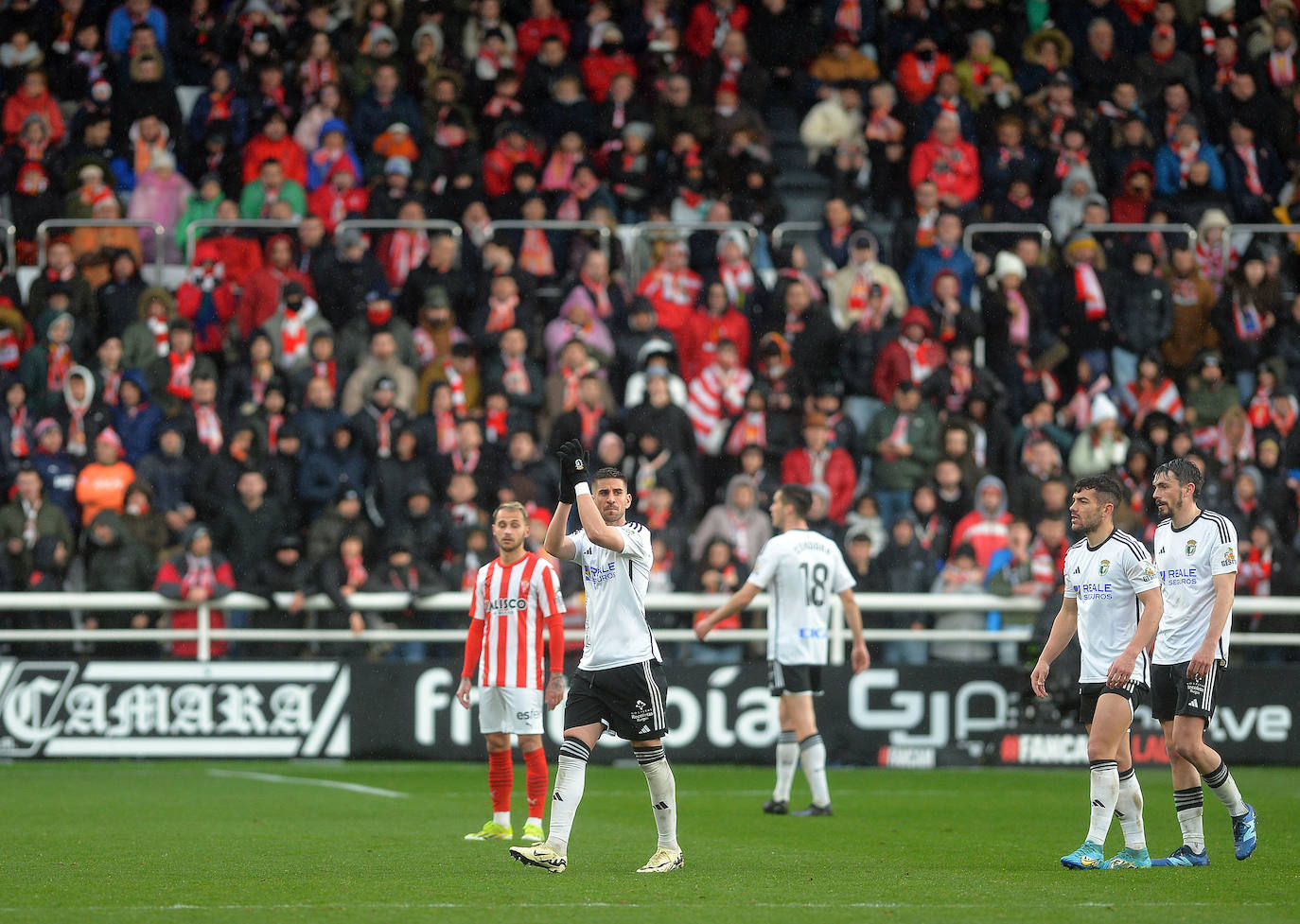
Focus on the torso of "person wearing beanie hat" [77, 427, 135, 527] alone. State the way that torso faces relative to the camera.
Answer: toward the camera

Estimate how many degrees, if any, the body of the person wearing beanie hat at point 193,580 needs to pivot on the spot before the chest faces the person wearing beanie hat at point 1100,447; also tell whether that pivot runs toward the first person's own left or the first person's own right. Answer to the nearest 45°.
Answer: approximately 90° to the first person's own left

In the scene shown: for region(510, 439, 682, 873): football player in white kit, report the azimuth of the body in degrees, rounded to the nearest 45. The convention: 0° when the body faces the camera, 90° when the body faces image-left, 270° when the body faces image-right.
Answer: approximately 45°

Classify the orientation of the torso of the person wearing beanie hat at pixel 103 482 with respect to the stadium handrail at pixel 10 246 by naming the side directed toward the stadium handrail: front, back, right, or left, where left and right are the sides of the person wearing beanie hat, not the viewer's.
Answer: back

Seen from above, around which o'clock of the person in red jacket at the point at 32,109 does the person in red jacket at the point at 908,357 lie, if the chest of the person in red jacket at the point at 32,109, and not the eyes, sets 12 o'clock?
the person in red jacket at the point at 908,357 is roughly at 10 o'clock from the person in red jacket at the point at 32,109.

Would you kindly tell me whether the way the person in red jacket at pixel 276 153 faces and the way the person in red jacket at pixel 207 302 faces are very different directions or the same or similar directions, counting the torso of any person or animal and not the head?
same or similar directions

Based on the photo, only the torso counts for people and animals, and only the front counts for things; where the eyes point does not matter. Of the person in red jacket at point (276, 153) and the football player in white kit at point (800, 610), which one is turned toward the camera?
the person in red jacket

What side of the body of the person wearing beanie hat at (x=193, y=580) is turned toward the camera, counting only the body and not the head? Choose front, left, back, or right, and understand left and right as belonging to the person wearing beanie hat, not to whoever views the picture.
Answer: front

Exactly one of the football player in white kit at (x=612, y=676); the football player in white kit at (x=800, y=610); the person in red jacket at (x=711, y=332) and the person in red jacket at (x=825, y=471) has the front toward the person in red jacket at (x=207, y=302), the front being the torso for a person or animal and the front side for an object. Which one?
the football player in white kit at (x=800, y=610)

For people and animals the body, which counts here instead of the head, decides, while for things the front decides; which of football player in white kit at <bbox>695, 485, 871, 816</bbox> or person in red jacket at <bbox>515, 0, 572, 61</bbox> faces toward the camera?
the person in red jacket

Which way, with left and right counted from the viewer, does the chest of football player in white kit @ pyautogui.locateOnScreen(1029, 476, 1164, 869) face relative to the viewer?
facing the viewer and to the left of the viewer

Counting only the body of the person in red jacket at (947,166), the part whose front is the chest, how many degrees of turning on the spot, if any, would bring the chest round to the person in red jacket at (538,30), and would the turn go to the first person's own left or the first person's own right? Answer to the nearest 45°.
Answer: approximately 90° to the first person's own right

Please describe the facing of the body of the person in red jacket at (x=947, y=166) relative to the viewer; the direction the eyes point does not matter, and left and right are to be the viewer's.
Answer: facing the viewer

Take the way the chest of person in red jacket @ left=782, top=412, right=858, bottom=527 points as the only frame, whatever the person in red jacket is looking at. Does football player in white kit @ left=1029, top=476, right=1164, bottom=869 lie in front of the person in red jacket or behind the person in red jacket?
in front

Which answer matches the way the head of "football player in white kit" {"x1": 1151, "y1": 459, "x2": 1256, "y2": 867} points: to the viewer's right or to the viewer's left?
to the viewer's left

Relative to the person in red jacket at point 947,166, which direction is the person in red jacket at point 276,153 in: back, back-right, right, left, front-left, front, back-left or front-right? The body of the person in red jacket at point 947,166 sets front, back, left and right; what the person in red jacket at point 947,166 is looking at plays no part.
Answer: right

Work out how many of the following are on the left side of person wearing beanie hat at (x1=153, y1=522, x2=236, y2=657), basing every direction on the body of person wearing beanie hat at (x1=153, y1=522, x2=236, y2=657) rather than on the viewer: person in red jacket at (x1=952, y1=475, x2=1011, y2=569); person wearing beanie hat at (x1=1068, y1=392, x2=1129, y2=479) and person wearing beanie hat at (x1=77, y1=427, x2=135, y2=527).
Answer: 2

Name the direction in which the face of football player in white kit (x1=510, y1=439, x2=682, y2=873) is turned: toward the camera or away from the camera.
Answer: toward the camera

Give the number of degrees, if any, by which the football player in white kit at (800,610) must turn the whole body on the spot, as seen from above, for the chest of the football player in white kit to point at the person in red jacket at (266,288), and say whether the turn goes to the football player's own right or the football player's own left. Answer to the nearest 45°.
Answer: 0° — they already face them
